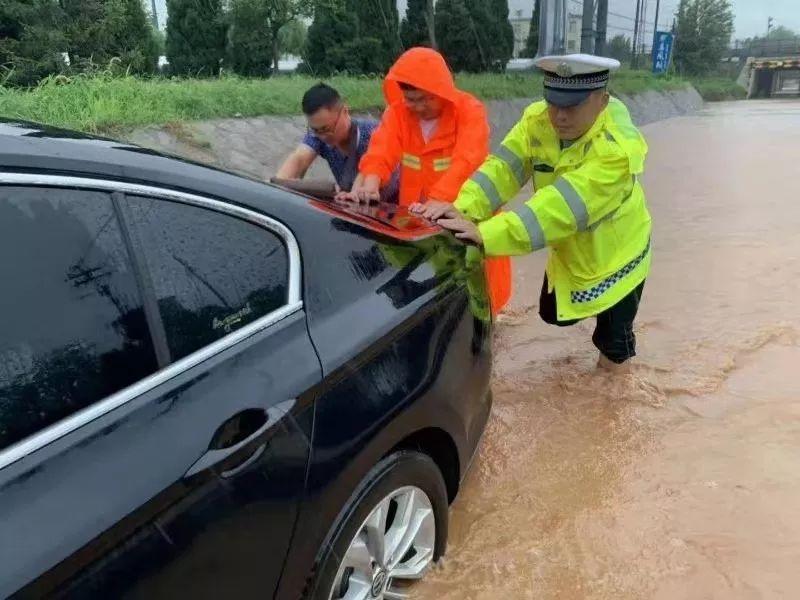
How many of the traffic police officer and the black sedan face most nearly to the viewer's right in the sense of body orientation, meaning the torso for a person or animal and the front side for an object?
0

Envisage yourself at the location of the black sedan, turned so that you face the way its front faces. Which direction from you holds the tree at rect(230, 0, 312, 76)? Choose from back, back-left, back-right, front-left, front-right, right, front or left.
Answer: back-right

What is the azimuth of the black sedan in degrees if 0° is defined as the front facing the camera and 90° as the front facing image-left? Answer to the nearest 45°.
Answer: approximately 45°

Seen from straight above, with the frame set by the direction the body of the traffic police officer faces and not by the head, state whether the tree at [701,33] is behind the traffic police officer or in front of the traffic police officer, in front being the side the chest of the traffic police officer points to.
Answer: behind

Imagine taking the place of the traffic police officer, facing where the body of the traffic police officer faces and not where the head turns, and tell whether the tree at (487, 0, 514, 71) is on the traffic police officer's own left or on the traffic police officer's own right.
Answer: on the traffic police officer's own right

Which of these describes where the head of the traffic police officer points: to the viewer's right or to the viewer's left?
to the viewer's left

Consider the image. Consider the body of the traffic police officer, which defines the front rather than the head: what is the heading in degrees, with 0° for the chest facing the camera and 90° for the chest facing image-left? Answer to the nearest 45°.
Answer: approximately 45°

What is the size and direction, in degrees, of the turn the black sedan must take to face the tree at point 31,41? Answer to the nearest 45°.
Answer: approximately 135° to its right

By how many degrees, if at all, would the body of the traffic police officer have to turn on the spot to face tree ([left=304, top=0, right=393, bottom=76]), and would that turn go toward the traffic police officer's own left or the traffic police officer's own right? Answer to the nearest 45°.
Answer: approximately 135° to the traffic police officer's own right

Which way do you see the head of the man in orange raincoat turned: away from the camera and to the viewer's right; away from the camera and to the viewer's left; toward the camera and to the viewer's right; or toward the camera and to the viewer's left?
toward the camera and to the viewer's left

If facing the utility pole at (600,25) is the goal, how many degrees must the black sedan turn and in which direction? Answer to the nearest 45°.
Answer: approximately 180°
